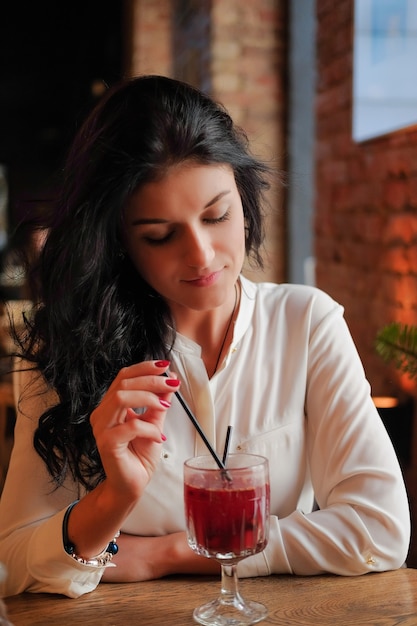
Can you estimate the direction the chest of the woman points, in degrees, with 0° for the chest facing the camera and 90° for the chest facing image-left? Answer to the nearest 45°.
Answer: approximately 0°
